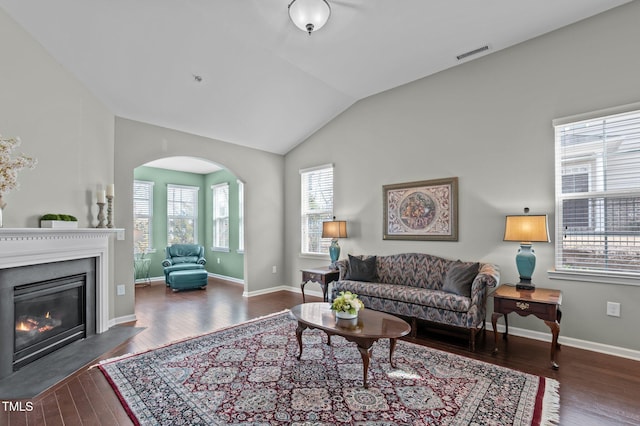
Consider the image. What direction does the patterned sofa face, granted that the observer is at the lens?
facing the viewer and to the left of the viewer

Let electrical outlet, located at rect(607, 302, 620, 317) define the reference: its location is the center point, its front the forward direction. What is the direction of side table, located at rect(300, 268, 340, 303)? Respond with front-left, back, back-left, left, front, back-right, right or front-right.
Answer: right

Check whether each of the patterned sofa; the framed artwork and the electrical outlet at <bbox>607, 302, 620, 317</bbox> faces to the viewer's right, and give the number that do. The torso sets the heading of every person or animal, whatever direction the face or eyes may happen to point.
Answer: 0

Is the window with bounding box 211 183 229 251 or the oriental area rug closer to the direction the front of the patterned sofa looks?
the oriental area rug

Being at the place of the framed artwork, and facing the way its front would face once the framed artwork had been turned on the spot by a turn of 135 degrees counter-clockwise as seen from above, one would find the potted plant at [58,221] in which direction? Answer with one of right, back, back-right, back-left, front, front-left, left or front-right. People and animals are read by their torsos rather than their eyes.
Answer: back-right

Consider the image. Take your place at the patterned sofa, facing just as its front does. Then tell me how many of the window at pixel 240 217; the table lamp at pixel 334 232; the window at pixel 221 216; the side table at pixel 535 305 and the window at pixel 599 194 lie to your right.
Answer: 3

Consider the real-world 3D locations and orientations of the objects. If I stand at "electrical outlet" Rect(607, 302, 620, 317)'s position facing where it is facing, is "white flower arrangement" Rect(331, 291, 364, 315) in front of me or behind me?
in front

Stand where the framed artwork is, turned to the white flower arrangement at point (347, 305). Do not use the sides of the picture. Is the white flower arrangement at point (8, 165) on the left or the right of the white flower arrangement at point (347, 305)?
right

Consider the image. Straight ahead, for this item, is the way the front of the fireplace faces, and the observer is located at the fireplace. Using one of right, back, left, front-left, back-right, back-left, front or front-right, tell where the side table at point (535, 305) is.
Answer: front

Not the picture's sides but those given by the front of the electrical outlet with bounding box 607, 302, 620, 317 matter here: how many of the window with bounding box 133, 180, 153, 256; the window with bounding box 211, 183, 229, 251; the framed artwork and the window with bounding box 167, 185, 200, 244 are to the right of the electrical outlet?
4

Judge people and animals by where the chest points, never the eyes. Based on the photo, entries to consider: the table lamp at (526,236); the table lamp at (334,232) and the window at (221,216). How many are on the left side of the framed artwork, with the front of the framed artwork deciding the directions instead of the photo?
1

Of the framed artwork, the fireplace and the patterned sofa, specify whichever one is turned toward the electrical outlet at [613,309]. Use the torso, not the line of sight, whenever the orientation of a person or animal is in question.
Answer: the fireplace

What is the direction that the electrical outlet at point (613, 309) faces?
toward the camera

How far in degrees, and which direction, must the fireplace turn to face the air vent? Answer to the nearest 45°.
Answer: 0° — it already faces it

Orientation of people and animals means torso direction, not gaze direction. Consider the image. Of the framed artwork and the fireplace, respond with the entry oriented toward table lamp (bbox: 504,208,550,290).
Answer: the fireplace

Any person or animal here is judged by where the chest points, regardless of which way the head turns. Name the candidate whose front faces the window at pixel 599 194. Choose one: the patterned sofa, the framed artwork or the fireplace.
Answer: the fireplace

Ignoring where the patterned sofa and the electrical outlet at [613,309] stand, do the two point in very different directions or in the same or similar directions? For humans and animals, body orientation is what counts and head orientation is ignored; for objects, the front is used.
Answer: same or similar directions
